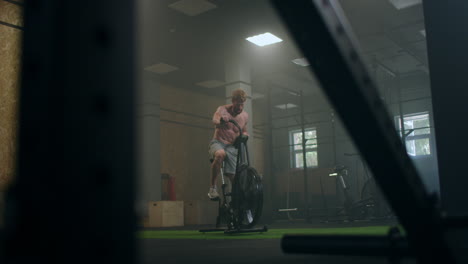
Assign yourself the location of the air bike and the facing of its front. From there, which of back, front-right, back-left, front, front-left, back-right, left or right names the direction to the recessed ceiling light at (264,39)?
back-left

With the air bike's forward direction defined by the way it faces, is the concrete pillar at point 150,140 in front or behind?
behind

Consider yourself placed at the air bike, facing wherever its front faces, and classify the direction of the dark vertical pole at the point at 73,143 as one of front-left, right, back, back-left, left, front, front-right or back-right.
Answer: front-right

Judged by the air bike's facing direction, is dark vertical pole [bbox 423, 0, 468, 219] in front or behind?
in front

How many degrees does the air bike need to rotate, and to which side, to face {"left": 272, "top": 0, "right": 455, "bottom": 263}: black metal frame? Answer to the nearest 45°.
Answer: approximately 45° to its right

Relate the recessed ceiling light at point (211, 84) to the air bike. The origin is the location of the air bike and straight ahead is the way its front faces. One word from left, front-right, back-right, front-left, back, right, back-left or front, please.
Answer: back-left

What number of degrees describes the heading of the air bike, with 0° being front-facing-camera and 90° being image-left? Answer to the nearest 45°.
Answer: approximately 315°

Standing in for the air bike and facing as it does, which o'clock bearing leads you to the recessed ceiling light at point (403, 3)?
The recessed ceiling light is roughly at 9 o'clock from the air bike.

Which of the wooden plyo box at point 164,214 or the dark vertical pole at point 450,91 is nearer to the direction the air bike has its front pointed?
the dark vertical pole

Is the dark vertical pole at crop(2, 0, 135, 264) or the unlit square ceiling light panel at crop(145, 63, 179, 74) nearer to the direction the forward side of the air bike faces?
the dark vertical pole

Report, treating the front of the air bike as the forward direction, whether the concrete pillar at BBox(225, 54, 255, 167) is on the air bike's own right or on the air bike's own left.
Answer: on the air bike's own left
